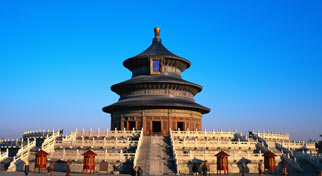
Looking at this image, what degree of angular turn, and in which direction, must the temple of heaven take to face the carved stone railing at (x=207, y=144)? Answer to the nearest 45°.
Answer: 0° — it already faces it

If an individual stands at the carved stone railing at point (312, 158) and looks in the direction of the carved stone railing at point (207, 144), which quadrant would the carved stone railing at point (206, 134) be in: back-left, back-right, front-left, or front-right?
front-right

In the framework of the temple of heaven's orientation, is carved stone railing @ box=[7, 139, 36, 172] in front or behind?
in front

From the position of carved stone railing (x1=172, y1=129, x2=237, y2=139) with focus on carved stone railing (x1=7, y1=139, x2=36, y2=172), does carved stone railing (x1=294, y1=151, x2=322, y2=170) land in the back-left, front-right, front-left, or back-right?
back-left

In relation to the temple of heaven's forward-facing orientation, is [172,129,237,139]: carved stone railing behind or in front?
in front

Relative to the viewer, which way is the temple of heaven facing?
toward the camera

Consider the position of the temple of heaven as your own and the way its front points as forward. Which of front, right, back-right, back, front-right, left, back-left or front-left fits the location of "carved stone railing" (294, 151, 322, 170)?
front-left
